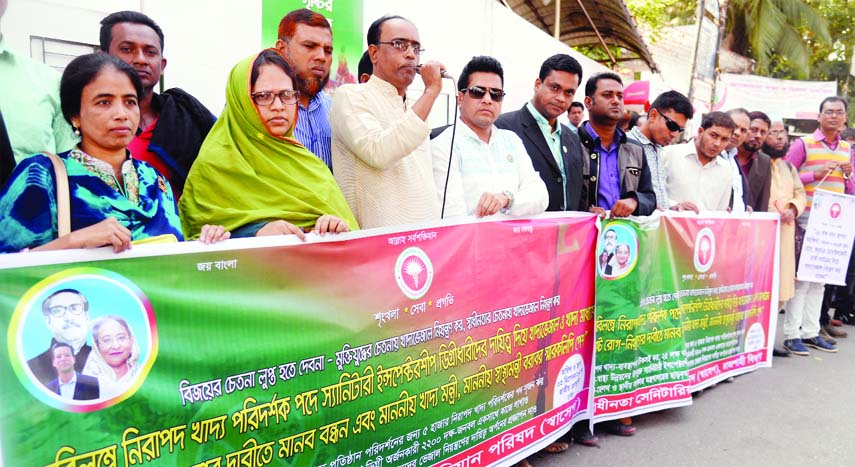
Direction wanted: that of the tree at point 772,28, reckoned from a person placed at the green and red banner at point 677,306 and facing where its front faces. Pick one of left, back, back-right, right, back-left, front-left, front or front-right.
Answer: back-left

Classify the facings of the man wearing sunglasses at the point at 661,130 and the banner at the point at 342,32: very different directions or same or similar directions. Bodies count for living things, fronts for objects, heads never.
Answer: same or similar directions

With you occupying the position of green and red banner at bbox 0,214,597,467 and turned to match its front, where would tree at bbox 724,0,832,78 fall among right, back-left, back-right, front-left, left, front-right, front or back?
left

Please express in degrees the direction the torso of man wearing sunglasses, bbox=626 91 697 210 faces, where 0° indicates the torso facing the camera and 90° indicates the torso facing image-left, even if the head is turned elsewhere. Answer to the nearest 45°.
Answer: approximately 315°

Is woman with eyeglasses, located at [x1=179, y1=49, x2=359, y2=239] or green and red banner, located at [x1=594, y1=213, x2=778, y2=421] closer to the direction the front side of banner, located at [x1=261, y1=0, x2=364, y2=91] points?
the woman with eyeglasses

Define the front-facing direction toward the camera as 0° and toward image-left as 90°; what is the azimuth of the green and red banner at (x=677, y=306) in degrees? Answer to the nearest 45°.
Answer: approximately 315°

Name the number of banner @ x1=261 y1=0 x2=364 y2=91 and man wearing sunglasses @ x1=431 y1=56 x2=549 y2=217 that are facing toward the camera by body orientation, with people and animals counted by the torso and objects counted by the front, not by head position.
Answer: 2

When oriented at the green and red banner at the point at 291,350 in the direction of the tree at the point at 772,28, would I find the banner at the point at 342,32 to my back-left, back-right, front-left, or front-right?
front-left

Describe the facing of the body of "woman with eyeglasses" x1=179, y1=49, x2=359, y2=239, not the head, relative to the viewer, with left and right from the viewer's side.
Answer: facing the viewer and to the right of the viewer

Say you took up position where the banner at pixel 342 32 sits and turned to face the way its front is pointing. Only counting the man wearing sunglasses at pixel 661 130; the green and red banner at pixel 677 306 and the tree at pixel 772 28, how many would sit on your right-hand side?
0

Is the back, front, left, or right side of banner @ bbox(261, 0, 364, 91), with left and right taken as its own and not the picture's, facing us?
front

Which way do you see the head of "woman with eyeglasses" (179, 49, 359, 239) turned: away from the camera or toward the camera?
toward the camera

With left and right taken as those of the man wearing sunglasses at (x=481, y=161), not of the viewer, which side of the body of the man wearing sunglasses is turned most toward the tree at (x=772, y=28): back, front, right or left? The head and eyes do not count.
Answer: back

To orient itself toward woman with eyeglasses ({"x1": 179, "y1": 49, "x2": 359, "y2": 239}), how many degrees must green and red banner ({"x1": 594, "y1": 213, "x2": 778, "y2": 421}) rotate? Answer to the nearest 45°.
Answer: approximately 90° to its right

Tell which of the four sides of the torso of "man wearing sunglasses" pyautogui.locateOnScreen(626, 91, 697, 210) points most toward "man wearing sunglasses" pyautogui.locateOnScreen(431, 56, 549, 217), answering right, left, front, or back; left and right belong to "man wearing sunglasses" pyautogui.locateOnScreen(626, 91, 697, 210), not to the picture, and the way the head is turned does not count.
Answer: right

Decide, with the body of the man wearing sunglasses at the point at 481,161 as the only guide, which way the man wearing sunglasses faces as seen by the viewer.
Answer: toward the camera

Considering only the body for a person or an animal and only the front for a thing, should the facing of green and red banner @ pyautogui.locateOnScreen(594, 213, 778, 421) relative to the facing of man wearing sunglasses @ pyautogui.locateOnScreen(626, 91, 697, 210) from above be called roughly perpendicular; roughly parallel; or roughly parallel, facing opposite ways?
roughly parallel

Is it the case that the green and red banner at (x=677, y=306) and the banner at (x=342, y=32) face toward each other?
no

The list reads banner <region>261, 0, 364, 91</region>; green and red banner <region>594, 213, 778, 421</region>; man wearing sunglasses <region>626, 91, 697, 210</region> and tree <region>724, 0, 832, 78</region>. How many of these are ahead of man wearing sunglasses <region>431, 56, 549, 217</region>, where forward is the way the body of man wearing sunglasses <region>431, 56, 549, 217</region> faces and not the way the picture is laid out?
0

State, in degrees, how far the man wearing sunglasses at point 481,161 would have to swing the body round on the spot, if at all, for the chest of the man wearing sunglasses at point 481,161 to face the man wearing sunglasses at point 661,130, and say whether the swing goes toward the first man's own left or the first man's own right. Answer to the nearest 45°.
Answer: approximately 135° to the first man's own left
